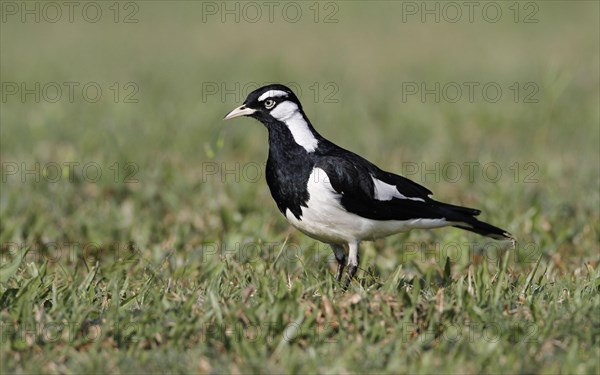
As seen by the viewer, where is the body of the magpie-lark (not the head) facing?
to the viewer's left
